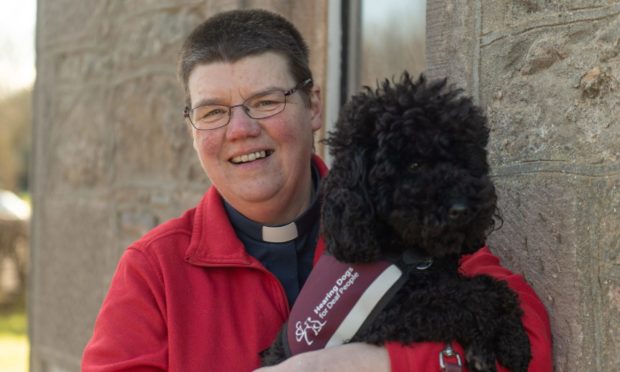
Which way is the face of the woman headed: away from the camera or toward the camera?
toward the camera

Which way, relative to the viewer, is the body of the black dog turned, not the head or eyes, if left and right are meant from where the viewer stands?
facing the viewer and to the right of the viewer

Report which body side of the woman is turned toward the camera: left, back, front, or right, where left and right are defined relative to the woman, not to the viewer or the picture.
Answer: front
